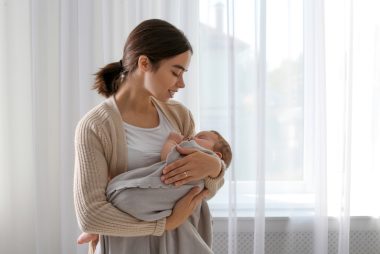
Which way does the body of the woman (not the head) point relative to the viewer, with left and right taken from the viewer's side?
facing the viewer and to the right of the viewer

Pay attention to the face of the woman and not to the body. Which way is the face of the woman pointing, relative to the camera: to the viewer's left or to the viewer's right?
to the viewer's right
